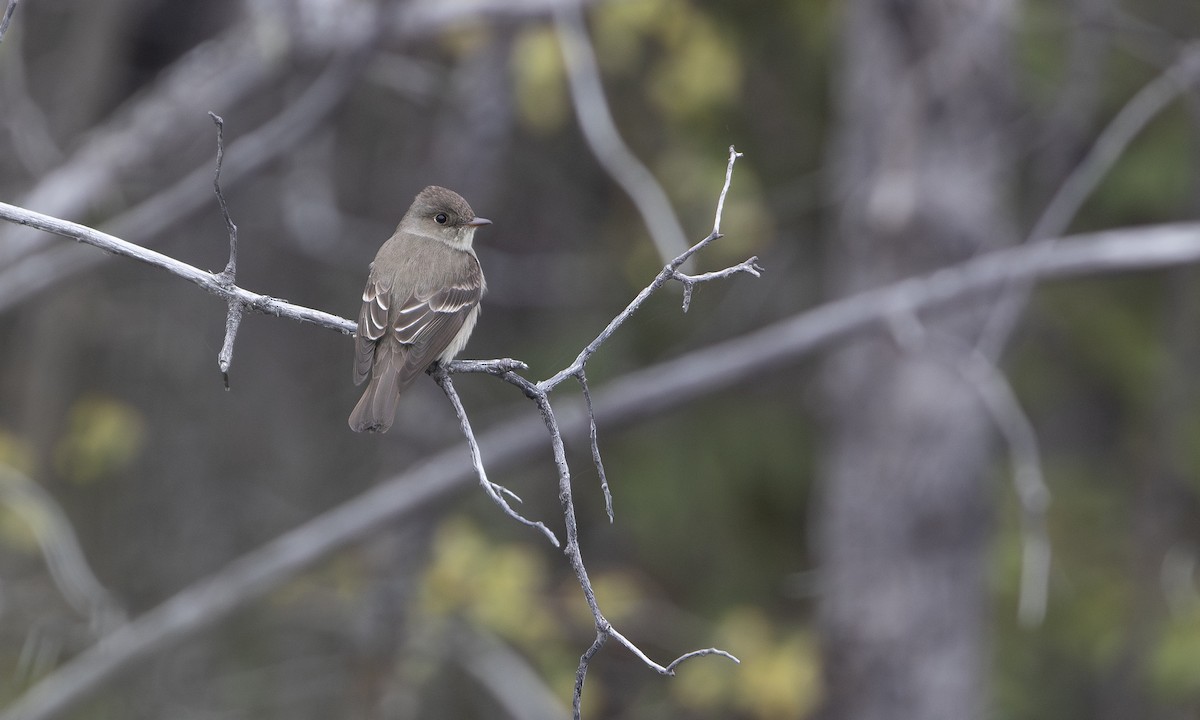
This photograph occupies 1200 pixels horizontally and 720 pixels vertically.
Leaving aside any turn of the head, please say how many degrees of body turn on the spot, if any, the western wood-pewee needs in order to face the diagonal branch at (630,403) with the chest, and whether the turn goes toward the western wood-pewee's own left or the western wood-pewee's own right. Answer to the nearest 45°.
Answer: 0° — it already faces it

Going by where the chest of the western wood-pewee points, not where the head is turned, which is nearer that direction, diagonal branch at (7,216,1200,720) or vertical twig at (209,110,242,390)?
the diagonal branch

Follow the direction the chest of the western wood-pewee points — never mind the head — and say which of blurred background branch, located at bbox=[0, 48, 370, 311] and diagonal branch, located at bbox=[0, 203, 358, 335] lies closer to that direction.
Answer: the blurred background branch

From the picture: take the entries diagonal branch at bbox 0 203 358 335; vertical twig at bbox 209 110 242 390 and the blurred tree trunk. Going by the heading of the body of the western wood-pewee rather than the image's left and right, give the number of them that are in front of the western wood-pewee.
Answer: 1

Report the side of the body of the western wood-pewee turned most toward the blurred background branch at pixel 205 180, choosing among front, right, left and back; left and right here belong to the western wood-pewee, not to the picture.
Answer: left

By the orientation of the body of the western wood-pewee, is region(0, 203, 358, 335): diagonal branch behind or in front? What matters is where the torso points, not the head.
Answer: behind

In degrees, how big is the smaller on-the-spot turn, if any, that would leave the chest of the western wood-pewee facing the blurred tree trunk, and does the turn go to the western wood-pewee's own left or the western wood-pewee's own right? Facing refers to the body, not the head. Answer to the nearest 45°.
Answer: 0° — it already faces it

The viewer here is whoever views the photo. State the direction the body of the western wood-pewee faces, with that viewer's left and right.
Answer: facing away from the viewer and to the right of the viewer

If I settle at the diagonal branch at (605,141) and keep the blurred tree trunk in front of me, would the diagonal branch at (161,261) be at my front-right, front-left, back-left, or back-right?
back-right
